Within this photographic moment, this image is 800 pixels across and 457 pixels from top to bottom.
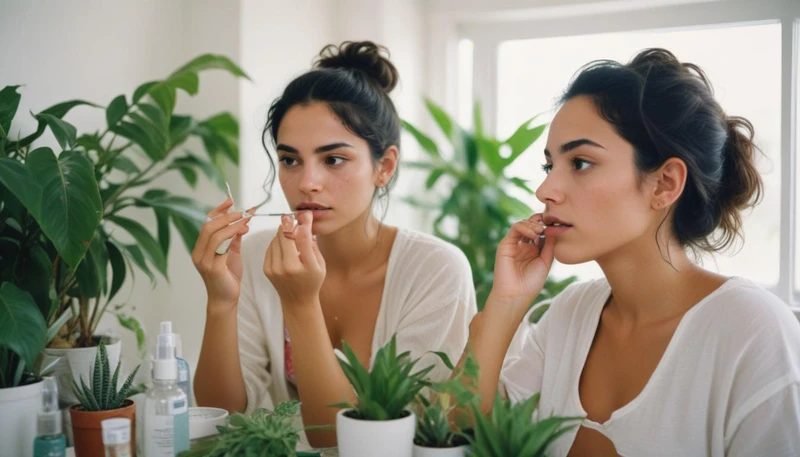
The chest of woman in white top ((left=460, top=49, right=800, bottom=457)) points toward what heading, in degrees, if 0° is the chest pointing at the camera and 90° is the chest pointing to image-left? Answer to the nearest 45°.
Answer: approximately 45°

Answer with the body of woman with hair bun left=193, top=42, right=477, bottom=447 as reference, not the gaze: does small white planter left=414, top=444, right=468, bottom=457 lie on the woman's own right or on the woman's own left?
on the woman's own left

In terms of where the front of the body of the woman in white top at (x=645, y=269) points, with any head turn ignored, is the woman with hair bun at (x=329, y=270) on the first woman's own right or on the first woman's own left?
on the first woman's own right

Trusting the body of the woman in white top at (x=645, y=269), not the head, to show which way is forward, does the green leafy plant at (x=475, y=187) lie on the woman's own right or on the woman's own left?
on the woman's own right
